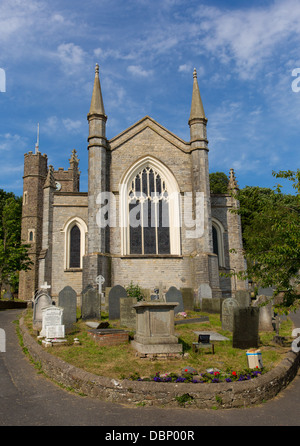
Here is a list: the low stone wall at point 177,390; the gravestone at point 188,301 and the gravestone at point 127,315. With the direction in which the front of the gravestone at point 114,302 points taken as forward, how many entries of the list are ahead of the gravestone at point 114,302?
2

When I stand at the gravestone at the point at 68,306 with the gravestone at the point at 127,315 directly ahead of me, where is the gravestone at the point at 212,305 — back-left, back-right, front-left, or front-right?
front-left

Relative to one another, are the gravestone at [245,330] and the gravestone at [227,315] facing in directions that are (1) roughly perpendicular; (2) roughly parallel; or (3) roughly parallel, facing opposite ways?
roughly parallel

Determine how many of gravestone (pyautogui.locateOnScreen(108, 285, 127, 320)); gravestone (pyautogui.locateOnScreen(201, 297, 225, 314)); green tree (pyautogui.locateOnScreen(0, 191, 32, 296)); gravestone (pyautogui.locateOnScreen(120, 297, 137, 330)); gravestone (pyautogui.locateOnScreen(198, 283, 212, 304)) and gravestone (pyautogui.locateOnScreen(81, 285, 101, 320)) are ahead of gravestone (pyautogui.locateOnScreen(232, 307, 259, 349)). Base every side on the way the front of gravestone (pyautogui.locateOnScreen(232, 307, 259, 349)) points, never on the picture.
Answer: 0

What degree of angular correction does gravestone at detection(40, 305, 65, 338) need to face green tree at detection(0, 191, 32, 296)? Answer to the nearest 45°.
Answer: approximately 180°

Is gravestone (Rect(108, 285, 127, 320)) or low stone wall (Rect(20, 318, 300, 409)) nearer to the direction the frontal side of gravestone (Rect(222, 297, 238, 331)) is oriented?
the low stone wall

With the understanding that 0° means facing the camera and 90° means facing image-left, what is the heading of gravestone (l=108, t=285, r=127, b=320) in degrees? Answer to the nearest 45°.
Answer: approximately 0°

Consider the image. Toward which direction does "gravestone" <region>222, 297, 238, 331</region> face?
toward the camera

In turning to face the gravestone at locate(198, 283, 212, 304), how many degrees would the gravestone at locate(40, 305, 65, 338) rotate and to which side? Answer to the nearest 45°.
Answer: approximately 135° to its left

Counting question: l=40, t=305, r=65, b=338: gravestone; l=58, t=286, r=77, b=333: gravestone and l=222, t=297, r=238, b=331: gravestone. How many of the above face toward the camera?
3

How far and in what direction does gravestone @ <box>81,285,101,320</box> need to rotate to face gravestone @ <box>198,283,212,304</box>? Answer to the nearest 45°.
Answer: approximately 135° to its left

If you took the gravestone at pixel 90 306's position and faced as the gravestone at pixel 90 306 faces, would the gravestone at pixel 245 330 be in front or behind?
in front

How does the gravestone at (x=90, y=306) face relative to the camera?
toward the camera

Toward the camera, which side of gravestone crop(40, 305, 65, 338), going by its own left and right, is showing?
front

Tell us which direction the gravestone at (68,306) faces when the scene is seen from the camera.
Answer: facing the viewer
